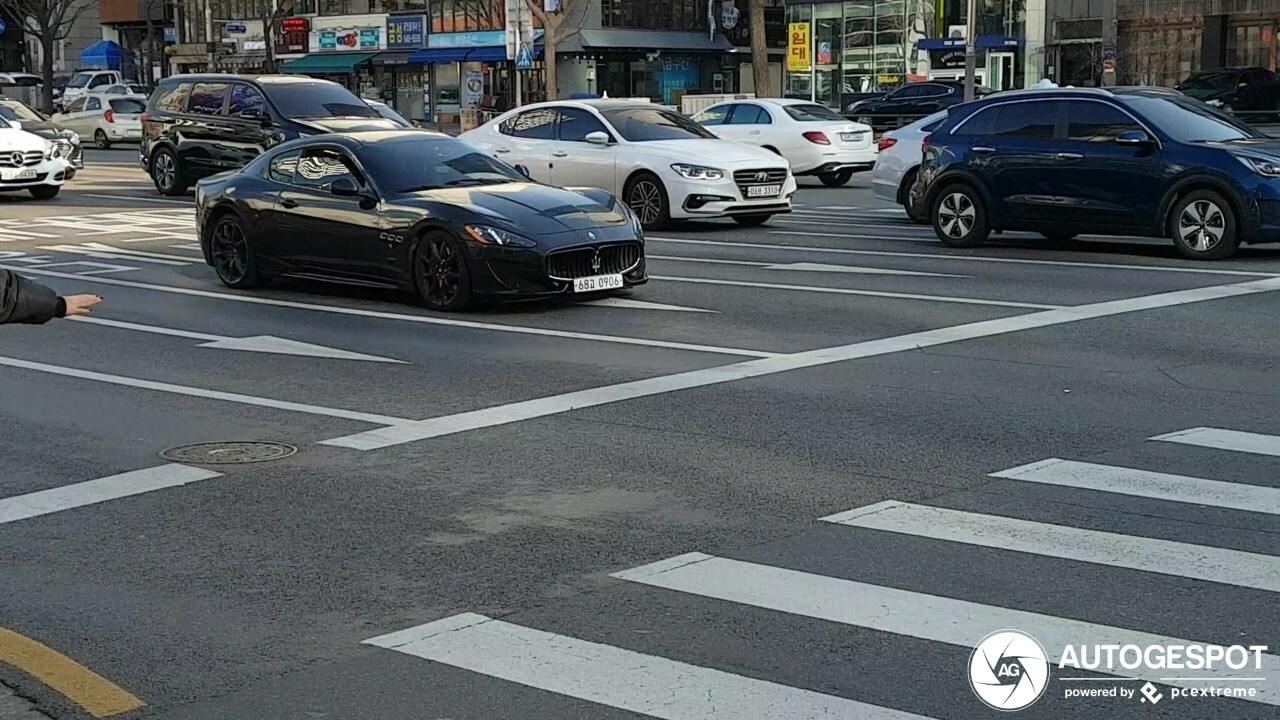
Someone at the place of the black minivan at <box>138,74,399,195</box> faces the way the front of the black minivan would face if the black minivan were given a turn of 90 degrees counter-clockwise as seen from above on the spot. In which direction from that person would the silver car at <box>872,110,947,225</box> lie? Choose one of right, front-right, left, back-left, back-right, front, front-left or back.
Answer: right

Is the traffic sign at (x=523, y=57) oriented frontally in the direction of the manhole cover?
yes

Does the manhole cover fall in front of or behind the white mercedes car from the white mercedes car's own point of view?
in front

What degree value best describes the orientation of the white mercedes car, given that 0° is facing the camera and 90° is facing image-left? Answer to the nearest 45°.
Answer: approximately 315°

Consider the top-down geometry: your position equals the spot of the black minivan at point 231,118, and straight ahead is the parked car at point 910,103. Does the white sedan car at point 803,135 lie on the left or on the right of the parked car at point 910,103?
right

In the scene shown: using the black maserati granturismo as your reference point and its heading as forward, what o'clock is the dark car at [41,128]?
The dark car is roughly at 7 o'clock from the black maserati granturismo.

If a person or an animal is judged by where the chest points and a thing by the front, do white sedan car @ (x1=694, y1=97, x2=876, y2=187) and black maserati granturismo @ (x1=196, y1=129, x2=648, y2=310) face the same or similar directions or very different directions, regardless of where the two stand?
very different directions

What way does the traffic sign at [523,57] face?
toward the camera

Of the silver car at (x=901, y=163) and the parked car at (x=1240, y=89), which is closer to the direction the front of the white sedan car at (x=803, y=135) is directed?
the parked car

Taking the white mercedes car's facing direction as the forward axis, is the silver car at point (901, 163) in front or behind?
in front

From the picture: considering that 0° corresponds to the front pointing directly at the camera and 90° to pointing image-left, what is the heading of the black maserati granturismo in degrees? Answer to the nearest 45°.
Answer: approximately 315°

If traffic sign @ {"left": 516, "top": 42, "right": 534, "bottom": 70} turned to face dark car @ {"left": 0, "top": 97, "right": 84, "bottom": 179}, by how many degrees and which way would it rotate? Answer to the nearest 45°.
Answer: approximately 45° to its right
